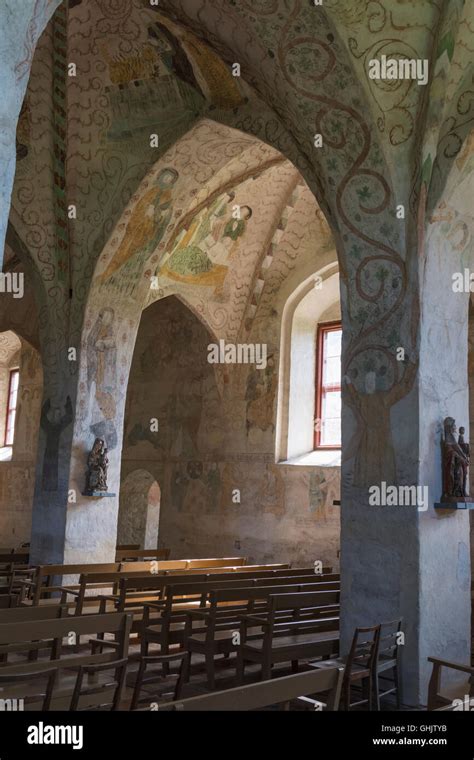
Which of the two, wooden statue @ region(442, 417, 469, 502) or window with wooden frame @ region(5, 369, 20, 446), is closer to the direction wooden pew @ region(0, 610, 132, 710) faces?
the window with wooden frame

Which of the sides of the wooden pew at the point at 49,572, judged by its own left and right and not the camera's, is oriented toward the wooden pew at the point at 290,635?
back

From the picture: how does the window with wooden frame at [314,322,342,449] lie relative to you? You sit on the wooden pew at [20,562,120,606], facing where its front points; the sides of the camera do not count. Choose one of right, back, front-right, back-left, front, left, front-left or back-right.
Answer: right

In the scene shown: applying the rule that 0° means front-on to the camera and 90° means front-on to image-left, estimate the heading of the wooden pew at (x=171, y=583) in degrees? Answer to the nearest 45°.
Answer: approximately 135°

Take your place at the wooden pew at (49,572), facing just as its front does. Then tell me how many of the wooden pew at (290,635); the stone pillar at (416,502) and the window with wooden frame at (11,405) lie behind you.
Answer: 2

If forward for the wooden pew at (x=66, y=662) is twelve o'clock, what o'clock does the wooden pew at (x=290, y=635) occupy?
the wooden pew at (x=290, y=635) is roughly at 3 o'clock from the wooden pew at (x=66, y=662).

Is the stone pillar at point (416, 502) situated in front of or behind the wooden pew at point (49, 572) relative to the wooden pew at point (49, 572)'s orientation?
behind

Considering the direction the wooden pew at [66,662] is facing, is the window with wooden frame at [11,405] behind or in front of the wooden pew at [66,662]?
in front

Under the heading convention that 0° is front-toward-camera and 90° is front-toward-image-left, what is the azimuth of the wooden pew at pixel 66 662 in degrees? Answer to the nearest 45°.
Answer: approximately 135°

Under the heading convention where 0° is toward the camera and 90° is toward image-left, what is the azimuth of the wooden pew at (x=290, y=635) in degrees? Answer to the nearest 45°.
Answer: approximately 135°
